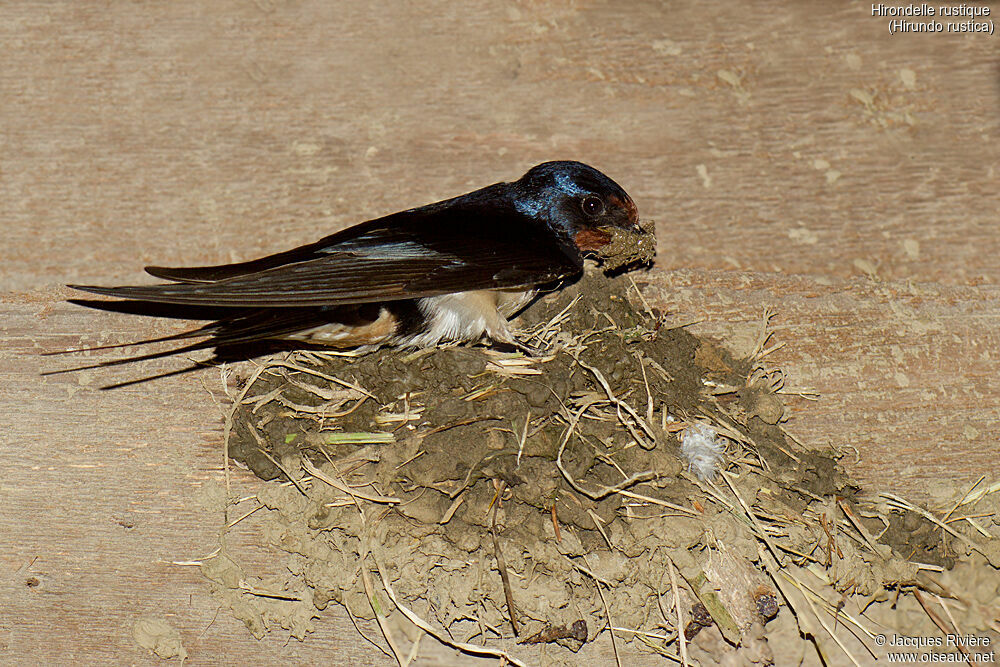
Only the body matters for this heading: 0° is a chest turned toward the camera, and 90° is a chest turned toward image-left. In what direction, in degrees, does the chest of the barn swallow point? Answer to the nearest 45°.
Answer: approximately 270°
